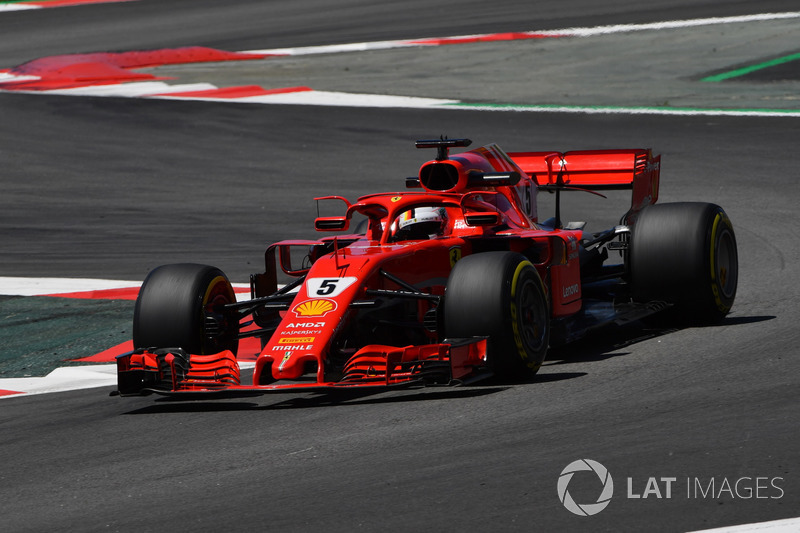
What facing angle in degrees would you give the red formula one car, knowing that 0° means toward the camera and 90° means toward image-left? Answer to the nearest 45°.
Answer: approximately 45°
